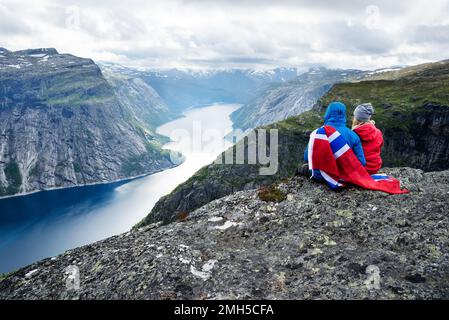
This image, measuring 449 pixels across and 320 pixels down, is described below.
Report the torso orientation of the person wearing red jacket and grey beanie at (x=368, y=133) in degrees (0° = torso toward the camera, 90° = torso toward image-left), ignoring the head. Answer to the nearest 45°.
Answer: approximately 135°

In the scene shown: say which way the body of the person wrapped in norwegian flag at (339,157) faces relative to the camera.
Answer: away from the camera
